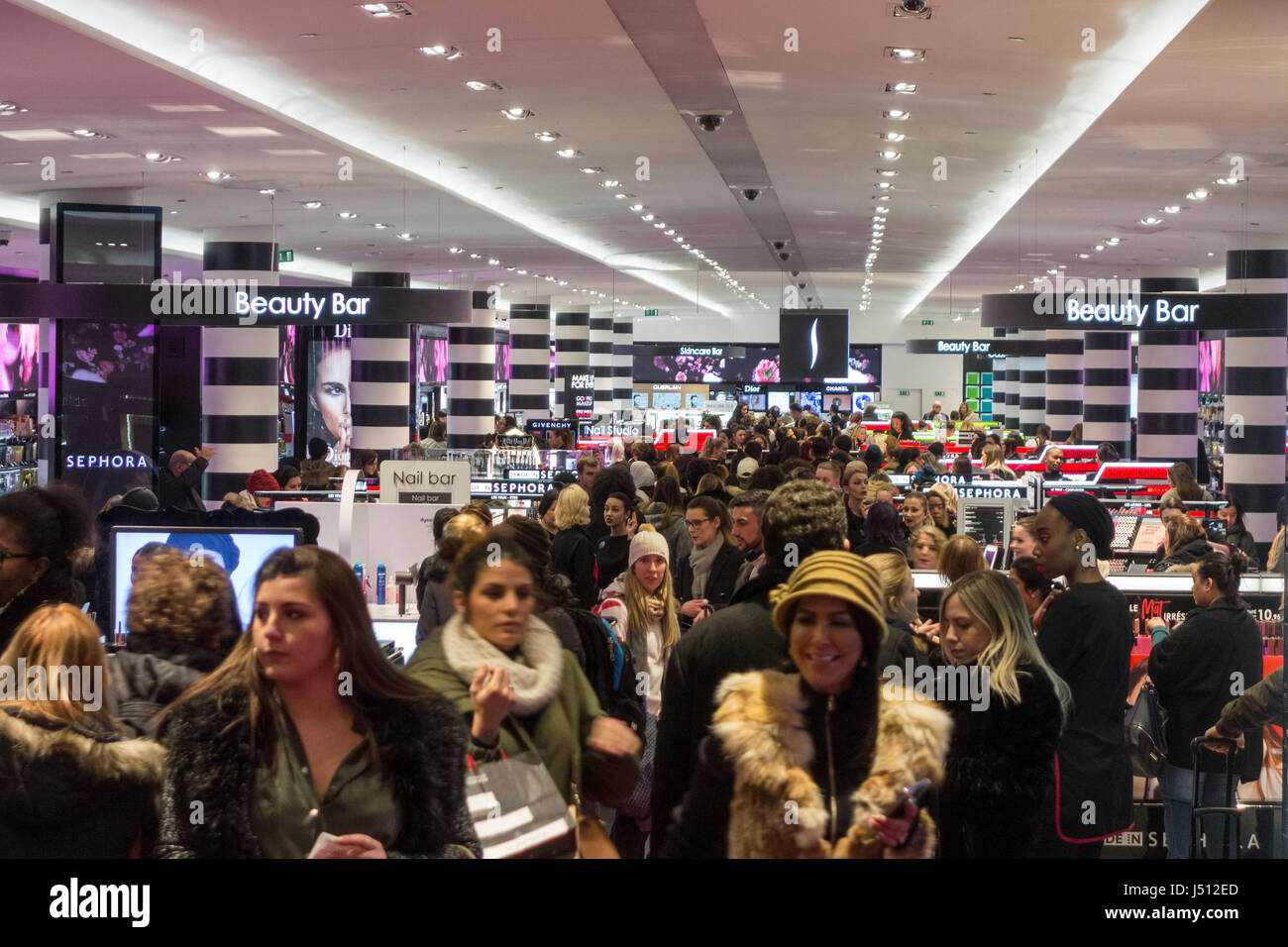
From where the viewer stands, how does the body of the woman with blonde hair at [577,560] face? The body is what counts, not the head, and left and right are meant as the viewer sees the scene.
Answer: facing away from the viewer

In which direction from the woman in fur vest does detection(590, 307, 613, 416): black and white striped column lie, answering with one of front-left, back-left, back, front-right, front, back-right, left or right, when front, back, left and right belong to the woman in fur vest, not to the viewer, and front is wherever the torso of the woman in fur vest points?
back

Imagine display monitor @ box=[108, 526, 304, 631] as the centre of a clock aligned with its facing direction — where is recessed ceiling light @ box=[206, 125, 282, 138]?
The recessed ceiling light is roughly at 6 o'clock from the display monitor.

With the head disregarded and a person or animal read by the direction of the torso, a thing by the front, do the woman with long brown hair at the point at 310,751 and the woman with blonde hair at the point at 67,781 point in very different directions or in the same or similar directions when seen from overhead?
very different directions

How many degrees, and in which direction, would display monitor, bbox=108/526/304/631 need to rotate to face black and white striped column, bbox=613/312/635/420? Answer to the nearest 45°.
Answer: approximately 180°

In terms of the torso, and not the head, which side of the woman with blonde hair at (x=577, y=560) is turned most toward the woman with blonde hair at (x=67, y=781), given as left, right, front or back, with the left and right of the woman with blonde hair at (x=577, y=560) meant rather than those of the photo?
back

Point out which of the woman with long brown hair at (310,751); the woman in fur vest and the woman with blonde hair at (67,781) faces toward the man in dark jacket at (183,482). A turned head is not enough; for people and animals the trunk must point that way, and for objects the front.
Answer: the woman with blonde hair

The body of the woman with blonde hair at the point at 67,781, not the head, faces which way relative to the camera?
away from the camera

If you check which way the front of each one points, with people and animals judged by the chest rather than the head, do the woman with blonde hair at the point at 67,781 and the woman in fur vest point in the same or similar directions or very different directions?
very different directions

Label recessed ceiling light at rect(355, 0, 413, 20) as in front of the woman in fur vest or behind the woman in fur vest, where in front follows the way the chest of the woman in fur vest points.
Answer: behind

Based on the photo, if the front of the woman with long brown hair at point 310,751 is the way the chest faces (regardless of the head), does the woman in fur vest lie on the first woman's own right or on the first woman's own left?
on the first woman's own left

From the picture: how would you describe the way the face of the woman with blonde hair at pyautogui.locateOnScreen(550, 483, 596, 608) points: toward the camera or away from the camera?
away from the camera
